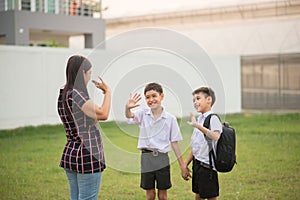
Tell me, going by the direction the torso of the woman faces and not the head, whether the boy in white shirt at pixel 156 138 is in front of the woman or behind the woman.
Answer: in front

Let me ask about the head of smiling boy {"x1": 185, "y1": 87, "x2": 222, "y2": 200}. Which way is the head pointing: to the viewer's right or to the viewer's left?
to the viewer's left

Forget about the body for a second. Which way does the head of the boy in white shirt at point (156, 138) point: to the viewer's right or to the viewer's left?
to the viewer's left

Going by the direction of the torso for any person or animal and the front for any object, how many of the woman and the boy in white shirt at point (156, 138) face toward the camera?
1

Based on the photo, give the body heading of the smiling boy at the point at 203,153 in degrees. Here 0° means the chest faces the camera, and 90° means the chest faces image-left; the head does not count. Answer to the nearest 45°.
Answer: approximately 45°

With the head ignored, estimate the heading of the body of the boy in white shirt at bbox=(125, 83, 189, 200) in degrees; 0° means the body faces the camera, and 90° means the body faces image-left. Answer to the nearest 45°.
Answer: approximately 0°

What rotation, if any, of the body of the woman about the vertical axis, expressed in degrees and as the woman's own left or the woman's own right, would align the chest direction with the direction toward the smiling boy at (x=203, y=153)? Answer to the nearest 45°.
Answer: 0° — they already face them

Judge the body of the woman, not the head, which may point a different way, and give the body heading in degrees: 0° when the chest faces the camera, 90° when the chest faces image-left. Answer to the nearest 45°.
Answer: approximately 225°
